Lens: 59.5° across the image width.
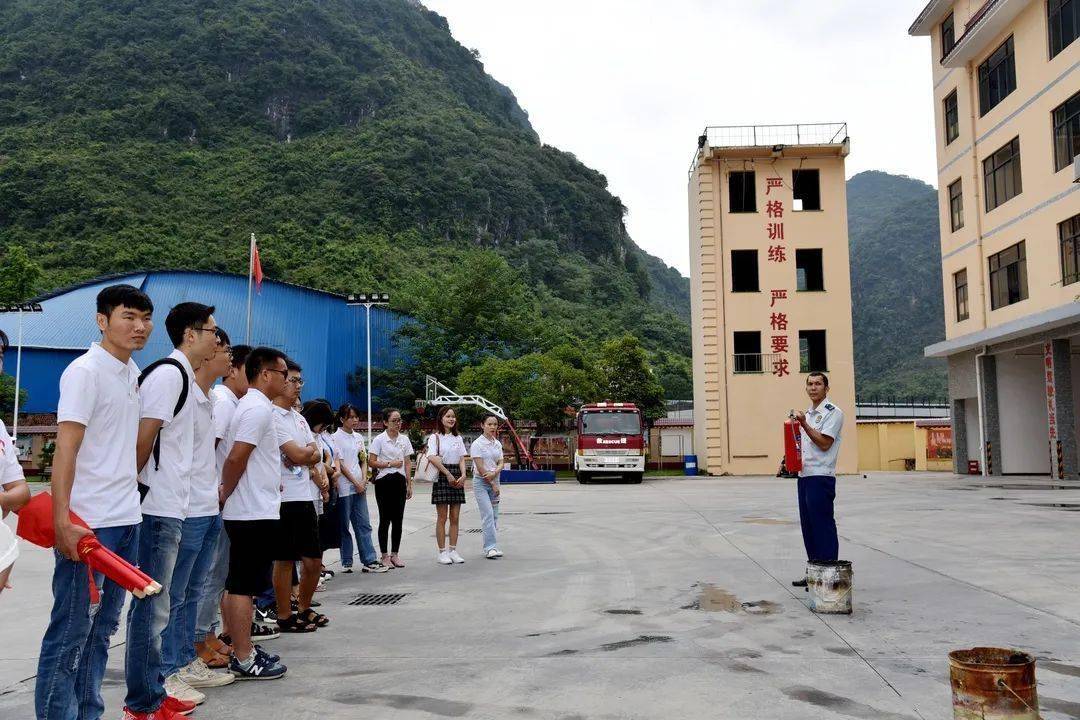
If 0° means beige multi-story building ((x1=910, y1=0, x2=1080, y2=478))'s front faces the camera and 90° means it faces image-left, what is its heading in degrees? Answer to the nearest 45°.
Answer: approximately 45°

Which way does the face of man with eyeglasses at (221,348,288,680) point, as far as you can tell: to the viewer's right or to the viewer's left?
to the viewer's right

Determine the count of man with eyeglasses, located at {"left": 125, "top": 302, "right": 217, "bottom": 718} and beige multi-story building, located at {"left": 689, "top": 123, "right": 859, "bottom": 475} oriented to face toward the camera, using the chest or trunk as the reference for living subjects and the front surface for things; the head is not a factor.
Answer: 1

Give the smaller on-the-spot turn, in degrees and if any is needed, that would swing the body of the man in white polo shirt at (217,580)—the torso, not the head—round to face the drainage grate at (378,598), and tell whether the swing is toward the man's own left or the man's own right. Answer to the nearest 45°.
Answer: approximately 45° to the man's own left

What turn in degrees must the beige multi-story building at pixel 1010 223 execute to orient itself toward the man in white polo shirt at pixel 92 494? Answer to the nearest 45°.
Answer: approximately 45° to its left

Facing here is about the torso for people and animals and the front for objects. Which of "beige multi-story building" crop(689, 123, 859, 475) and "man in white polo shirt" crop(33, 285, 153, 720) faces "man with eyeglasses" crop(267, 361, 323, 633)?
the beige multi-story building

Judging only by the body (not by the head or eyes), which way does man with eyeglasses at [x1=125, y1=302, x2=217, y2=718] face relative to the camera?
to the viewer's right

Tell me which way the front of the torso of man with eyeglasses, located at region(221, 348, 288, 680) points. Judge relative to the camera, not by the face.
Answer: to the viewer's right

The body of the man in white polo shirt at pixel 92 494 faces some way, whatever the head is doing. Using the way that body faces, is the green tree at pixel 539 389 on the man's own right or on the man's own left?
on the man's own left

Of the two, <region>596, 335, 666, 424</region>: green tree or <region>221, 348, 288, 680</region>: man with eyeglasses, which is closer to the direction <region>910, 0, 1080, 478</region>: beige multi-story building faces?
the man with eyeglasses
